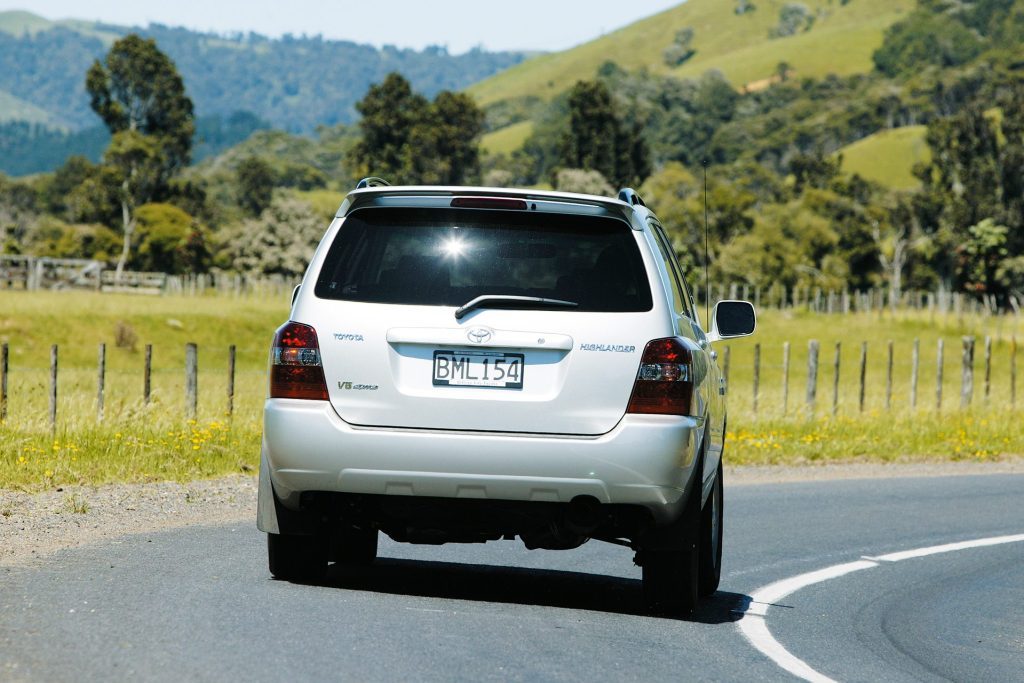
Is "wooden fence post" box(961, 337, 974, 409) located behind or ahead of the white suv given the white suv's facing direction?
ahead

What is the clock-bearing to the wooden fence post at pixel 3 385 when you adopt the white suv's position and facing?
The wooden fence post is roughly at 11 o'clock from the white suv.

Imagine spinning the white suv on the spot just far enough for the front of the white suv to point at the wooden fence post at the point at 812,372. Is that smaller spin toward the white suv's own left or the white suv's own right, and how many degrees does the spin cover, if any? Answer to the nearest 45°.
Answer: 0° — it already faces it

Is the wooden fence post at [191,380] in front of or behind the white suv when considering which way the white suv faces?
in front

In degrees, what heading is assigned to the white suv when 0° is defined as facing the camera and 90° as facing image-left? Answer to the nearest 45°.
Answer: approximately 180°

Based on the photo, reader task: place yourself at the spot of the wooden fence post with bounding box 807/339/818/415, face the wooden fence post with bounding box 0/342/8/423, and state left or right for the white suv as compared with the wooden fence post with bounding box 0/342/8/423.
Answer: left
